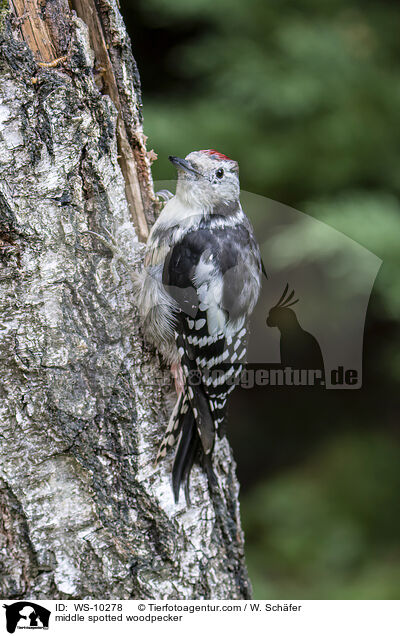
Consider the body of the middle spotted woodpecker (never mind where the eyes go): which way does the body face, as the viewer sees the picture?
to the viewer's left
